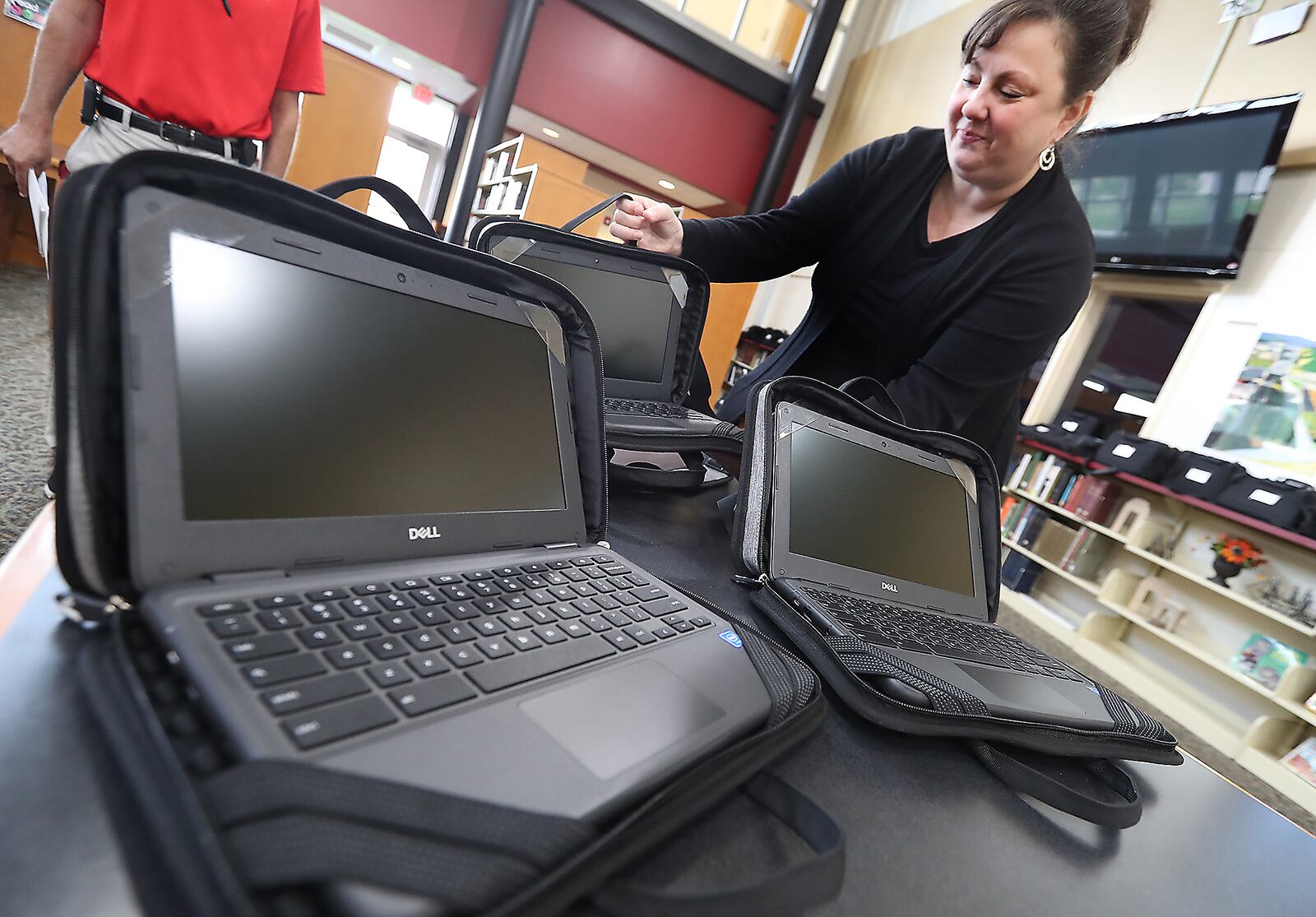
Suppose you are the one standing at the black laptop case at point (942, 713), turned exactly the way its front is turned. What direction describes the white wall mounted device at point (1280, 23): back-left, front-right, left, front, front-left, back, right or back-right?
back-left

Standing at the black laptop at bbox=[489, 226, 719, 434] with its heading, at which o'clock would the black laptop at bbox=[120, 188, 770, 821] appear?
the black laptop at bbox=[120, 188, 770, 821] is roughly at 2 o'clock from the black laptop at bbox=[489, 226, 719, 434].

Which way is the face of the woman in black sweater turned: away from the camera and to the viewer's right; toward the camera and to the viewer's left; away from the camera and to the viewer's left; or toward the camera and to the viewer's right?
toward the camera and to the viewer's left

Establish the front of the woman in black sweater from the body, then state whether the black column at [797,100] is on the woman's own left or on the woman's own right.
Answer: on the woman's own right

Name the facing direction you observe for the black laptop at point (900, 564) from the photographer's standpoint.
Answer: facing the viewer and to the right of the viewer

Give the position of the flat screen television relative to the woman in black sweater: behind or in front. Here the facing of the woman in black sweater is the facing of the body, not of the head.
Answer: behind

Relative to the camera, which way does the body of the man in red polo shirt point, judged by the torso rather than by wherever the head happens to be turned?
toward the camera

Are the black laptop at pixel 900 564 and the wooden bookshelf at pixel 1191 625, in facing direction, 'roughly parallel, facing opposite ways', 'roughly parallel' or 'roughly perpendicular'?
roughly perpendicular

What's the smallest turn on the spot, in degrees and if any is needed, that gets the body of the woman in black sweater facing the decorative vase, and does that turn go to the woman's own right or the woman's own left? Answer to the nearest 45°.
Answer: approximately 180°

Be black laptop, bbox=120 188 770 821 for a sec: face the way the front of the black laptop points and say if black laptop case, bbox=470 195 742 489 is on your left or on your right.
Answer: on your left

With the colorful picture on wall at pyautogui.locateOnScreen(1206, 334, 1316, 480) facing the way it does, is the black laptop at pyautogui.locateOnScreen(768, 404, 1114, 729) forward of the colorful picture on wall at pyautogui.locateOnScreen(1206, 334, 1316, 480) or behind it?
forward
